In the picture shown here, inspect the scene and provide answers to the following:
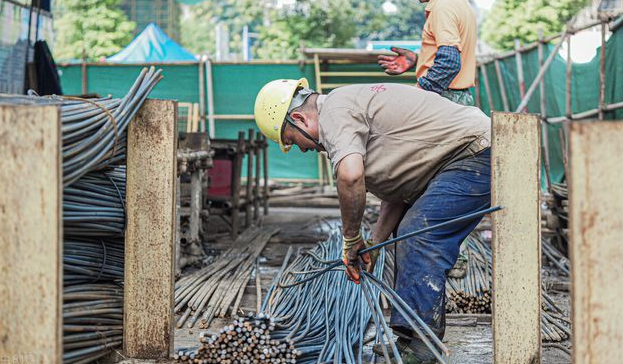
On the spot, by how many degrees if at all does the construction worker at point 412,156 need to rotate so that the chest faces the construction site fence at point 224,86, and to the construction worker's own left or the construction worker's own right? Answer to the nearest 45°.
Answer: approximately 90° to the construction worker's own right

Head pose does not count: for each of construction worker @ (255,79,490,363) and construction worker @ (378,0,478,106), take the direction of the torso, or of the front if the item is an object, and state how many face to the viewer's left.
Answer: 2

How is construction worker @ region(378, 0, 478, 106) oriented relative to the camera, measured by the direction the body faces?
to the viewer's left

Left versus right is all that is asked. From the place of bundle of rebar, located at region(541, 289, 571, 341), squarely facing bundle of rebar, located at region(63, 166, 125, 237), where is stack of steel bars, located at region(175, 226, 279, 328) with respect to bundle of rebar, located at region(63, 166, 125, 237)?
right

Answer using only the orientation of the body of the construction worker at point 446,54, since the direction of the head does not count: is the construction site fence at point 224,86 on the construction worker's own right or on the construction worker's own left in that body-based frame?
on the construction worker's own right

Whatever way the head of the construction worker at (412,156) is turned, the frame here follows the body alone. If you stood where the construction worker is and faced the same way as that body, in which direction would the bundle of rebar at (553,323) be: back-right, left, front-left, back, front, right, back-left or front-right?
back-right

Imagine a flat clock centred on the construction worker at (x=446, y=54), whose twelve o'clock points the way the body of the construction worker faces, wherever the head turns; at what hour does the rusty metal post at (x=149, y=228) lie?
The rusty metal post is roughly at 10 o'clock from the construction worker.

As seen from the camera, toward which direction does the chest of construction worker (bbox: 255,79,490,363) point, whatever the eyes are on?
to the viewer's left

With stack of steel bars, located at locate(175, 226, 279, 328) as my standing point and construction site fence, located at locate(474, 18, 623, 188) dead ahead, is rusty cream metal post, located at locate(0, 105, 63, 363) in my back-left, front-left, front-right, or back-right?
back-right
